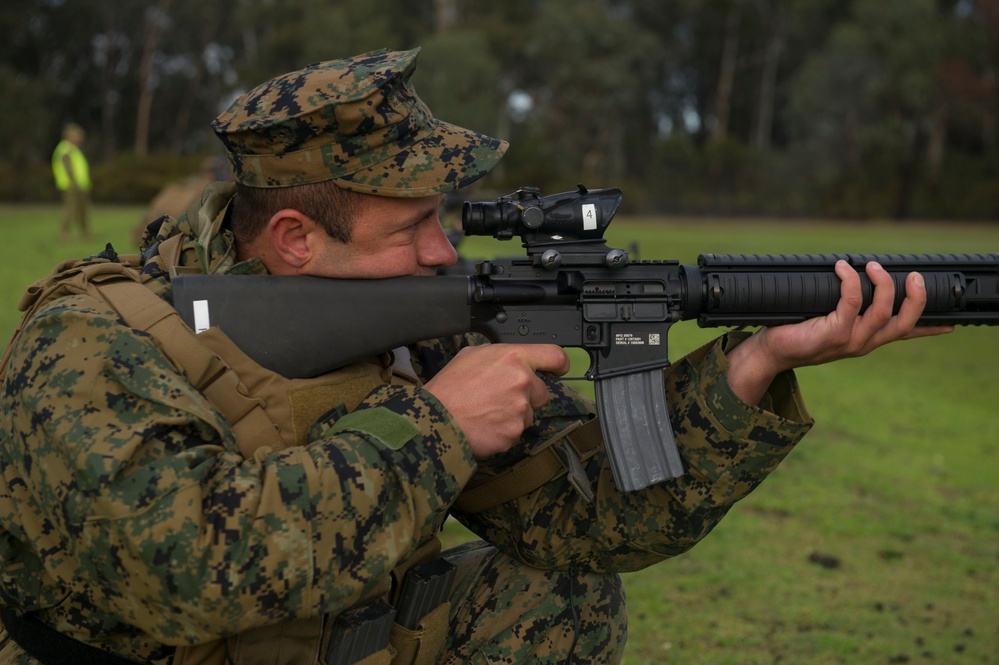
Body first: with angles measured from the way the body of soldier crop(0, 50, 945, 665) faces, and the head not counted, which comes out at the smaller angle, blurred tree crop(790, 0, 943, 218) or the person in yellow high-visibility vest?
the blurred tree

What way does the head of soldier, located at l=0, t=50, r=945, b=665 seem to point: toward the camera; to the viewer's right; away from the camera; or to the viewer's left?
to the viewer's right

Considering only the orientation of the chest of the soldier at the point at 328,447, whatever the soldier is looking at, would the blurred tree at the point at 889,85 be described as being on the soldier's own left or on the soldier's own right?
on the soldier's own left

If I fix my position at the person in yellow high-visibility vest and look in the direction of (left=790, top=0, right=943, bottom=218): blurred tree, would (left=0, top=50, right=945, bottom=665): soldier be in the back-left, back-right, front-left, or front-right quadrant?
back-right

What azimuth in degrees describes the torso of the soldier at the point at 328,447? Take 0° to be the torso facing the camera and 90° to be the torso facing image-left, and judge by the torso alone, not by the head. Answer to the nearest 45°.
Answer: approximately 270°

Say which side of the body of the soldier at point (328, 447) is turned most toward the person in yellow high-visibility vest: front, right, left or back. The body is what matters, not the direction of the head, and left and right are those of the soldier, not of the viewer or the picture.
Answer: left
